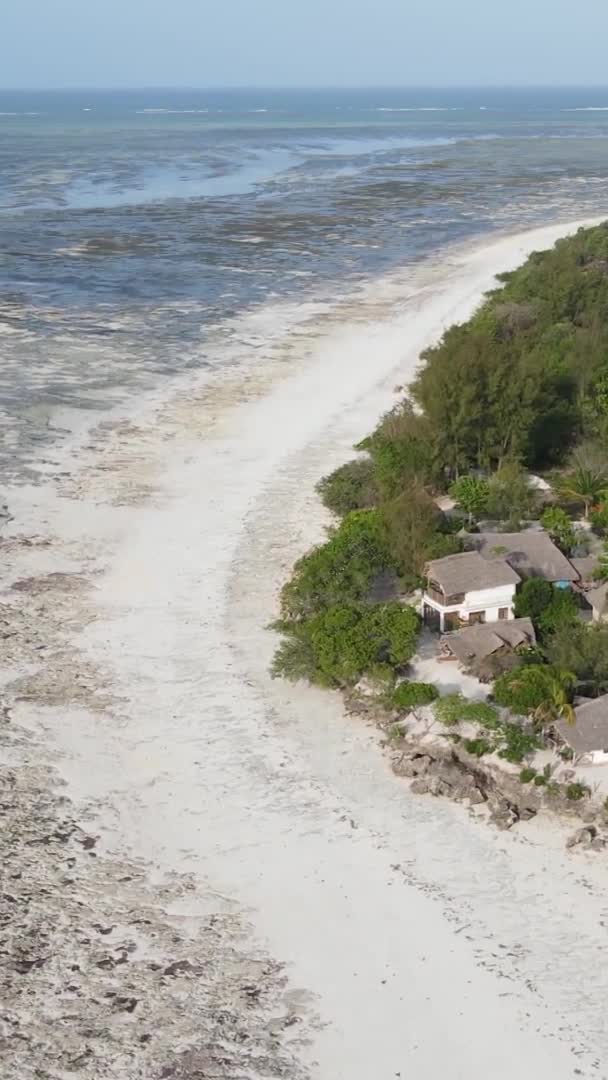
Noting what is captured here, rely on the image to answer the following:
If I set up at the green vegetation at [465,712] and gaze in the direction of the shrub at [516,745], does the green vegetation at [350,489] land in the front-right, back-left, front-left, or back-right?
back-left

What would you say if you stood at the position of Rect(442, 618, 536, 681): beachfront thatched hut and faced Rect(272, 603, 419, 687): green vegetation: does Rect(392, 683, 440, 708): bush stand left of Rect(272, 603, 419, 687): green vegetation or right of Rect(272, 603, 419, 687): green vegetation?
left

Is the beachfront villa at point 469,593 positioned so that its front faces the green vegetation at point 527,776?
no

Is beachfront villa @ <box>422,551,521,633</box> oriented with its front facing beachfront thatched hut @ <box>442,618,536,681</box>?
no

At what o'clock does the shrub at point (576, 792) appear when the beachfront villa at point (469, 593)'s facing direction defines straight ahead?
The shrub is roughly at 10 o'clock from the beachfront villa.

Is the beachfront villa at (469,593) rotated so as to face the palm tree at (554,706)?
no

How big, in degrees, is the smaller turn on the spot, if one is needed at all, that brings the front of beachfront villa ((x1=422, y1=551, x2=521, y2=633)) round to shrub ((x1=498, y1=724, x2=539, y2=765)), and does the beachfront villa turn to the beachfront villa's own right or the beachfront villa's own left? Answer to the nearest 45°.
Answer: approximately 45° to the beachfront villa's own left

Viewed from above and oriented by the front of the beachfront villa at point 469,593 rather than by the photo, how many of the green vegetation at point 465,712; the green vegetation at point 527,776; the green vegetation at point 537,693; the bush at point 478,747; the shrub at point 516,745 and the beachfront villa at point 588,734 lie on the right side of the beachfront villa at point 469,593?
0

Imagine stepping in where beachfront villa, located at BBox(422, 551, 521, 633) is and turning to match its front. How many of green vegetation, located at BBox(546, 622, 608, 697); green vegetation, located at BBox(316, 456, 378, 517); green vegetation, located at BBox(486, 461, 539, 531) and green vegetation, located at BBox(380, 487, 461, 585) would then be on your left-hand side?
1

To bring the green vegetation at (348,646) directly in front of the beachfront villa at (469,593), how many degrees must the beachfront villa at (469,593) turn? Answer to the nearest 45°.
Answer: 0° — it already faces it

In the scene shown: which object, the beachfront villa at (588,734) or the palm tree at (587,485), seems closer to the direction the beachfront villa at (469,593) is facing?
the beachfront villa

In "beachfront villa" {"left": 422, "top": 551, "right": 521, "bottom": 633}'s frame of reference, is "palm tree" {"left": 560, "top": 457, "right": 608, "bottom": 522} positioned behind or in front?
behind

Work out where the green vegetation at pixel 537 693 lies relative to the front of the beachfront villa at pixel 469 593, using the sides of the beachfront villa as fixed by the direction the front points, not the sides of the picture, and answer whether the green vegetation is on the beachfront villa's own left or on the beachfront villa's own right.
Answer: on the beachfront villa's own left

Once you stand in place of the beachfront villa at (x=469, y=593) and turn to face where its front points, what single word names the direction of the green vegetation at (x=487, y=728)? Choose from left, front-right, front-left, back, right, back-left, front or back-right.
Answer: front-left

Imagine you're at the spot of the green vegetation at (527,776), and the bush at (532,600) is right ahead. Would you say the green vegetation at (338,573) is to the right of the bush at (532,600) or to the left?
left

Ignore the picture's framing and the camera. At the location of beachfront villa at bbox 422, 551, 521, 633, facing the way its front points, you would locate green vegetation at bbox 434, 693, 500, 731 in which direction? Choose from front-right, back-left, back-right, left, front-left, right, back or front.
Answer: front-left

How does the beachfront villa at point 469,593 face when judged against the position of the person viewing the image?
facing the viewer and to the left of the viewer

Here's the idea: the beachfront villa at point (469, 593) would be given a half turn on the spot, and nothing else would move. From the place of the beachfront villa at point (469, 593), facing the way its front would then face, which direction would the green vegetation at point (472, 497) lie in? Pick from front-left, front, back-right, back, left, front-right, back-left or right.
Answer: front-left

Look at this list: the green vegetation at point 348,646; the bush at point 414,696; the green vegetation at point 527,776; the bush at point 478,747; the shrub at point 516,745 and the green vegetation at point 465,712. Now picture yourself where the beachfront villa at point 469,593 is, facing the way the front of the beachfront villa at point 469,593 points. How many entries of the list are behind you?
0

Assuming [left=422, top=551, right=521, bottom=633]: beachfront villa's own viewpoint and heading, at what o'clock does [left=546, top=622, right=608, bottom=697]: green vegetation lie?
The green vegetation is roughly at 9 o'clock from the beachfront villa.
